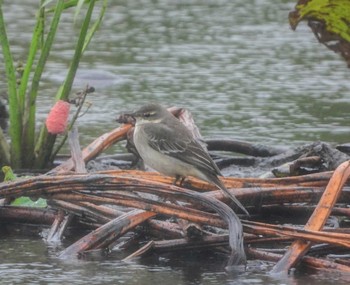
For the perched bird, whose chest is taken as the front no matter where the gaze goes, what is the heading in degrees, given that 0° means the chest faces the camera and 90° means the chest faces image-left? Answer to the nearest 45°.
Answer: approximately 90°

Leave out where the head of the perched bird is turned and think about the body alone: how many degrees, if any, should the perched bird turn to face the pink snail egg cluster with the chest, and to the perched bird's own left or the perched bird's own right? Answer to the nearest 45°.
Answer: approximately 45° to the perched bird's own right
